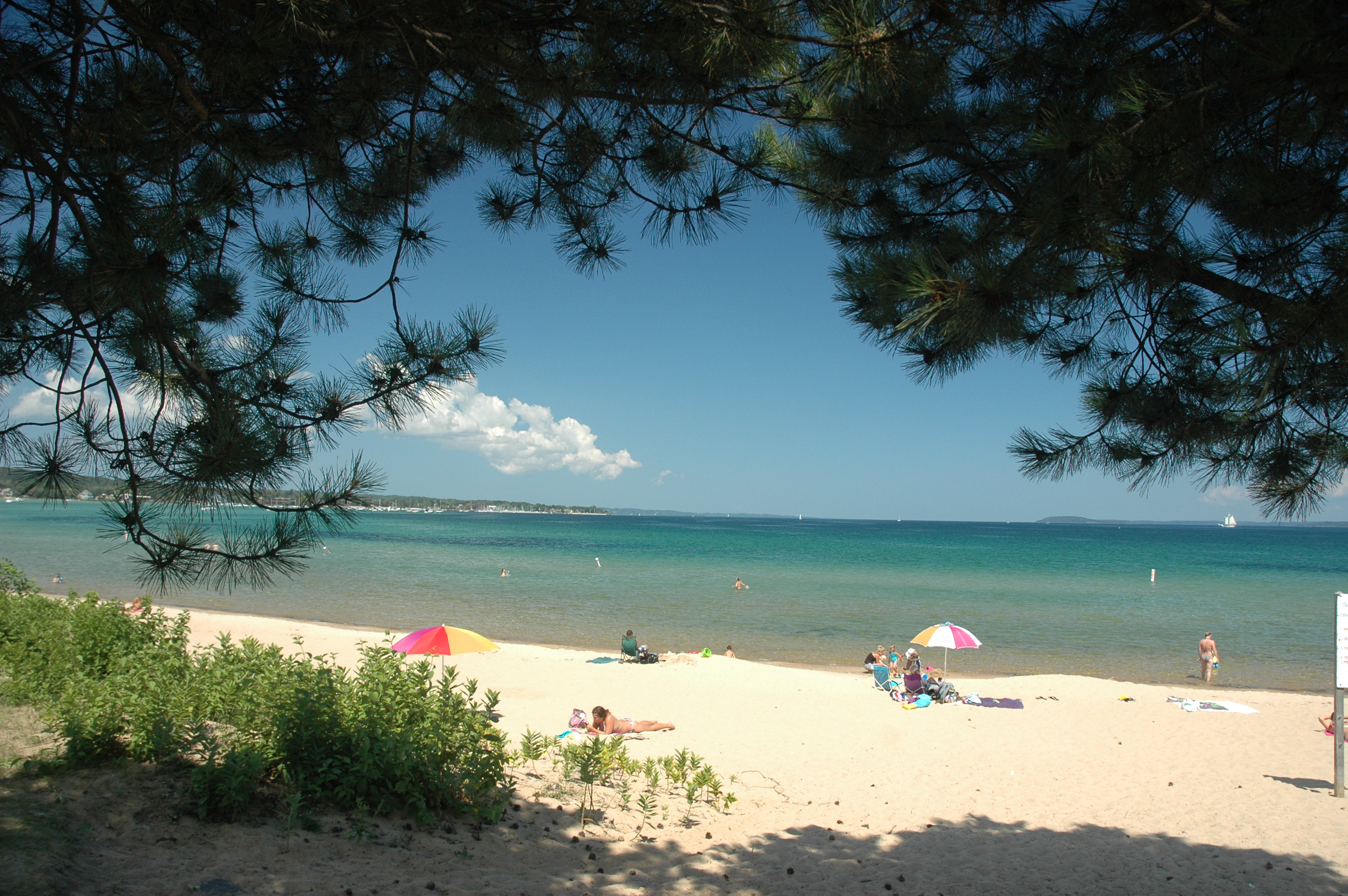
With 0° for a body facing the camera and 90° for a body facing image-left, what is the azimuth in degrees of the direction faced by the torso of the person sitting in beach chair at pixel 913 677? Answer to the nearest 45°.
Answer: approximately 180°

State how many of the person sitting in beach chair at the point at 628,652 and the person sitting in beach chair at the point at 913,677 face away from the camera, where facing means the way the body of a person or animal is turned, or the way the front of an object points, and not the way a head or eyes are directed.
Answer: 2

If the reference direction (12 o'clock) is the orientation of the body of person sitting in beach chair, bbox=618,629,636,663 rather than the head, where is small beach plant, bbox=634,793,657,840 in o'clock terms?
The small beach plant is roughly at 6 o'clock from the person sitting in beach chair.

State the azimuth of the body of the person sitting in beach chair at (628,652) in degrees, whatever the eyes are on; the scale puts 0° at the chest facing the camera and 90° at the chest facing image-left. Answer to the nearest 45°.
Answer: approximately 180°

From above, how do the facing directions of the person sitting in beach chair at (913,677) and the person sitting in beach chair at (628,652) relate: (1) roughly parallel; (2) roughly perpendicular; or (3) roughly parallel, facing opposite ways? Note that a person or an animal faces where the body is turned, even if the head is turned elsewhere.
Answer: roughly parallel

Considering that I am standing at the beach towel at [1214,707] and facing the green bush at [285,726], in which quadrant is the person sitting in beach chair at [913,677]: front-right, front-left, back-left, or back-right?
front-right
